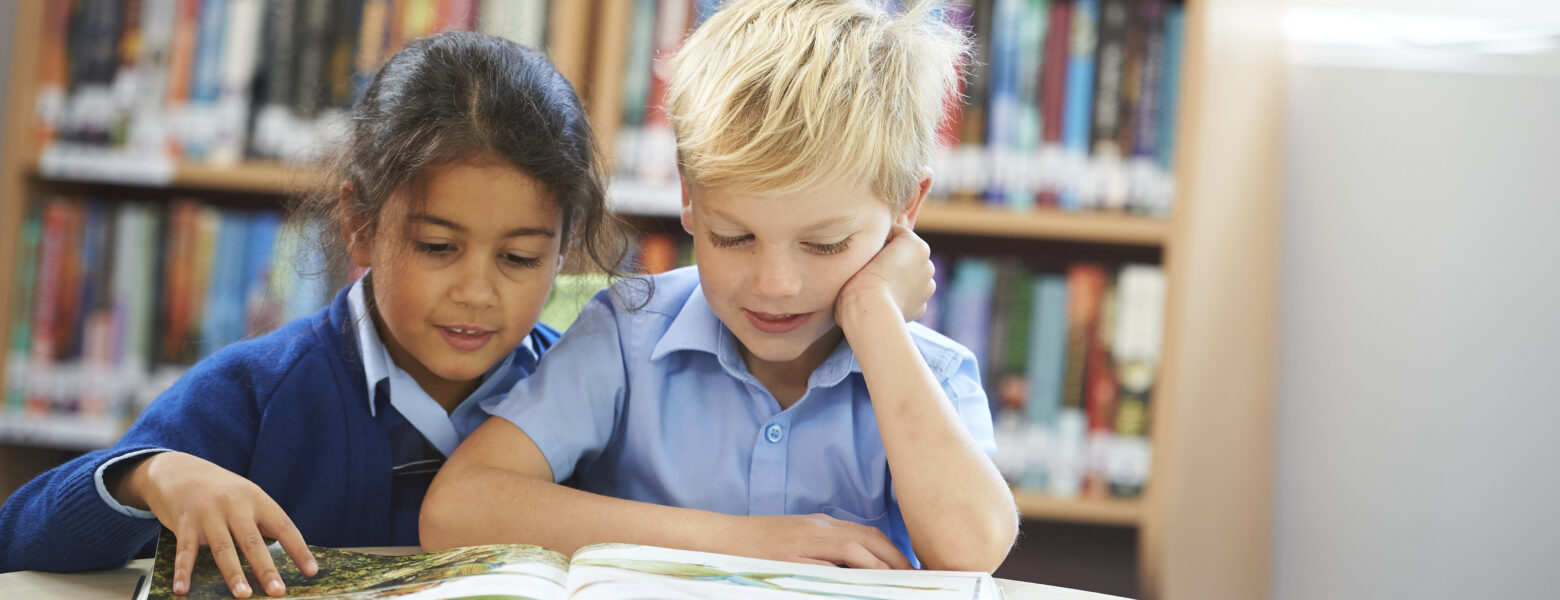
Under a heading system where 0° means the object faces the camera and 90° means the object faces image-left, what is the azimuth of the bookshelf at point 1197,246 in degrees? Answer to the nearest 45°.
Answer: approximately 0°

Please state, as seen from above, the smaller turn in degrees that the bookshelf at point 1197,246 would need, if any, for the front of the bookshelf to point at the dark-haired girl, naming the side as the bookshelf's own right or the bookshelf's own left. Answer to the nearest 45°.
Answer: approximately 45° to the bookshelf's own right

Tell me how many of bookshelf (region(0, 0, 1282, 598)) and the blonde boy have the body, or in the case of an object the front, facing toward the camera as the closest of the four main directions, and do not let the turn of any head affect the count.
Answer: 2

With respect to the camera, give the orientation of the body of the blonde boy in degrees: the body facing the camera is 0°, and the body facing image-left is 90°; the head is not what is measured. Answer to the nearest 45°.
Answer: approximately 0°
